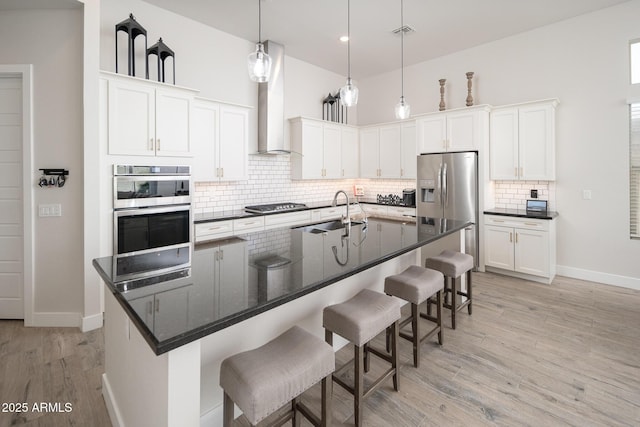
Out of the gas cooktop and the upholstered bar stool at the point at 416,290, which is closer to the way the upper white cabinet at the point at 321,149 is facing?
the upholstered bar stool

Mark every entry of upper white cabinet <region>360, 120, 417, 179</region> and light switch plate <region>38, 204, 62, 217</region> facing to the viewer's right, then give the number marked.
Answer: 0

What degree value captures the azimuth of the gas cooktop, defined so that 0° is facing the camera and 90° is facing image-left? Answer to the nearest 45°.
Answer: approximately 315°

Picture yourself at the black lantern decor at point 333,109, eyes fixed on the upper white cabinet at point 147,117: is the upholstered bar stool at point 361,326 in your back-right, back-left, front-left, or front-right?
front-left

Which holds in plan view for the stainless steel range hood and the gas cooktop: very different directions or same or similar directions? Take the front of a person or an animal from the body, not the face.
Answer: same or similar directions

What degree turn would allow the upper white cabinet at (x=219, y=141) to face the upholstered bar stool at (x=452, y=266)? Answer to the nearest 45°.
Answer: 0° — it already faces it

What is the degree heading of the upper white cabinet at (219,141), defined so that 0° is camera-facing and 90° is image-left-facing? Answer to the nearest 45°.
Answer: approximately 315°

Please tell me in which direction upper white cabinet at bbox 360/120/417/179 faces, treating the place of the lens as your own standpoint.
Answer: facing the viewer and to the left of the viewer

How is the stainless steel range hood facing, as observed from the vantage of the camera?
facing the viewer and to the right of the viewer

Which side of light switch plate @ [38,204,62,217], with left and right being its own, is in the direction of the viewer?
front

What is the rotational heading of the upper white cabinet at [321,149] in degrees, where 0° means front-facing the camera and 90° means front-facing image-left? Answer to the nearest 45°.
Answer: approximately 315°

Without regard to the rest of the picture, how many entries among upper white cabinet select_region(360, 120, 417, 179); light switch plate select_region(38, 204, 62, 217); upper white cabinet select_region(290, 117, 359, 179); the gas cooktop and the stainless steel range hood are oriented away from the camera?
0

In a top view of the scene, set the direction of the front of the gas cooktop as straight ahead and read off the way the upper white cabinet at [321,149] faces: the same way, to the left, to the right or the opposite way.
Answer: the same way

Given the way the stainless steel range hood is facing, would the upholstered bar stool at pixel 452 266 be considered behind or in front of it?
in front

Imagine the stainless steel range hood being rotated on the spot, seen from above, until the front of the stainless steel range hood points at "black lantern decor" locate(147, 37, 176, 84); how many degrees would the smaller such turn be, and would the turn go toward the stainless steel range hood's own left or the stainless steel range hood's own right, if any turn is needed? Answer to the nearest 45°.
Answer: approximately 90° to the stainless steel range hood's own right

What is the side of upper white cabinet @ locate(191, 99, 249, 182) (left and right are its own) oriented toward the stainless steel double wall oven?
right
